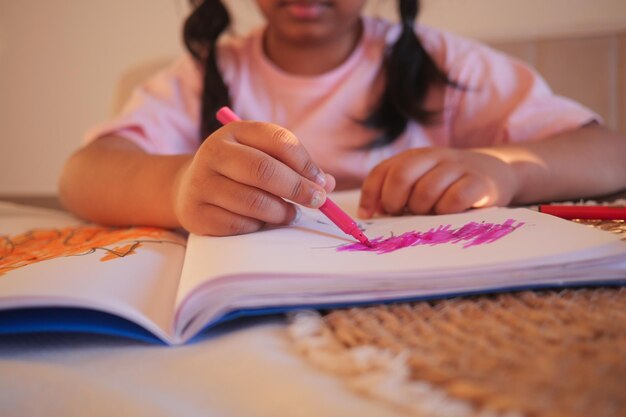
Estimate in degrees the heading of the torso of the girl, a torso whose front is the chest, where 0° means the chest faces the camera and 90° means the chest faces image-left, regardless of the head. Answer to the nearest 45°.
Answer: approximately 0°

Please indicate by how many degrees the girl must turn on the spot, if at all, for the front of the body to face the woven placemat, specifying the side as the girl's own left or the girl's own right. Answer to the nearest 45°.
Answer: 0° — they already face it
